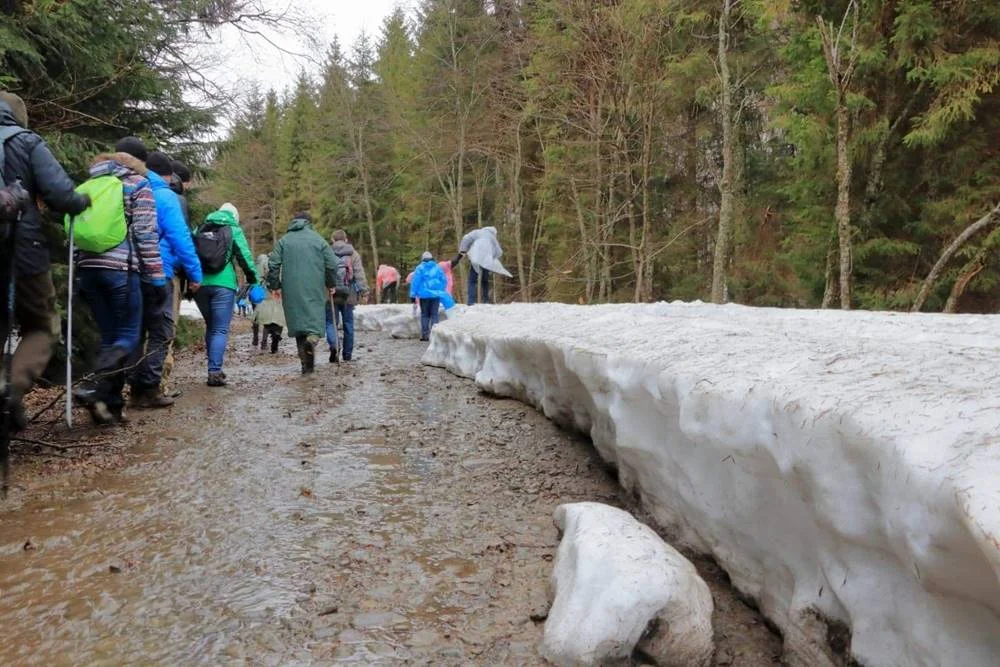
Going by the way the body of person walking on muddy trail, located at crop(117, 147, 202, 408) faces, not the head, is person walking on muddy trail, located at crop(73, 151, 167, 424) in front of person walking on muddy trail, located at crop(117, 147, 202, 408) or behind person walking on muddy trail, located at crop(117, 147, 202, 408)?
behind

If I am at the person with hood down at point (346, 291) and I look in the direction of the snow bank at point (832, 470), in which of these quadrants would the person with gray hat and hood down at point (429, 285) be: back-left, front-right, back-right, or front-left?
back-left

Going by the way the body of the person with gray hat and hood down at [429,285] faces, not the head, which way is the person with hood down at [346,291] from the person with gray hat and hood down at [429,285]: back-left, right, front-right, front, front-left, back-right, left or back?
back-left

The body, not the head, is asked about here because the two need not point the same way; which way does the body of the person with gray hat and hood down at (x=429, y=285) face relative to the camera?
away from the camera

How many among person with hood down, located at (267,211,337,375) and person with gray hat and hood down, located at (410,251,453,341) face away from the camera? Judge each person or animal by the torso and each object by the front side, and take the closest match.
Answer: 2

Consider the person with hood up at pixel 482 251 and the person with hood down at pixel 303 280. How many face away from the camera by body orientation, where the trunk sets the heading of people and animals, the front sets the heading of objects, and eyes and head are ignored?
2

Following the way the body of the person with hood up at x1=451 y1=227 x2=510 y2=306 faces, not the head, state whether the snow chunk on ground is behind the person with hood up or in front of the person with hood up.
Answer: behind

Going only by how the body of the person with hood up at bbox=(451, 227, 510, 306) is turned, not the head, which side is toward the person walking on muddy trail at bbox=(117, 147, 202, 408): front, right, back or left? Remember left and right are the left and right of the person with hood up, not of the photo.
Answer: back

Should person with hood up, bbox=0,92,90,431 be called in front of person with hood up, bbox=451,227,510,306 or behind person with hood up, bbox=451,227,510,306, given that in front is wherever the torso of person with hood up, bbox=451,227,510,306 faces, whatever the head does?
behind

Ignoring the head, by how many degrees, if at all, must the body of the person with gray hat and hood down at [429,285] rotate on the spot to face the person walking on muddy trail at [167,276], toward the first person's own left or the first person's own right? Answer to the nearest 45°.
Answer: approximately 180°

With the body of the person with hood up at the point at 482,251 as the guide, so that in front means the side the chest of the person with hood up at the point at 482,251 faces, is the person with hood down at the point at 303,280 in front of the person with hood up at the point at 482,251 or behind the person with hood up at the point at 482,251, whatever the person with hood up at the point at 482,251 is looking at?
behind

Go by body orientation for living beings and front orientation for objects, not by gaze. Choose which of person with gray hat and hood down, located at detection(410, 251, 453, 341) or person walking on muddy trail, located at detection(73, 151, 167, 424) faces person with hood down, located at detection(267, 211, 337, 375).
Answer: the person walking on muddy trail

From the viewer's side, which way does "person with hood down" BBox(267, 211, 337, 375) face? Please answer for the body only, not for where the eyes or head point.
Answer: away from the camera

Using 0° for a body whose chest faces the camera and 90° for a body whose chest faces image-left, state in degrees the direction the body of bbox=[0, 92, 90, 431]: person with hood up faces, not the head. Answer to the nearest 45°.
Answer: approximately 225°

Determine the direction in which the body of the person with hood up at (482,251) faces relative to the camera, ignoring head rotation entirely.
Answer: away from the camera

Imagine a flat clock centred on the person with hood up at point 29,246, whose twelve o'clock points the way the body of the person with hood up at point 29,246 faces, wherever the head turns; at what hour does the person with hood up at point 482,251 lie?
the person with hood up at point 482,251 is roughly at 12 o'clock from the person with hood up at point 29,246.

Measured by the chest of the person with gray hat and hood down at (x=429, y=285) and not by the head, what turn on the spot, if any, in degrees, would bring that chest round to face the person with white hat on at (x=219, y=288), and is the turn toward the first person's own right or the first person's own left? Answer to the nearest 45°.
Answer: approximately 135° to the first person's own left
